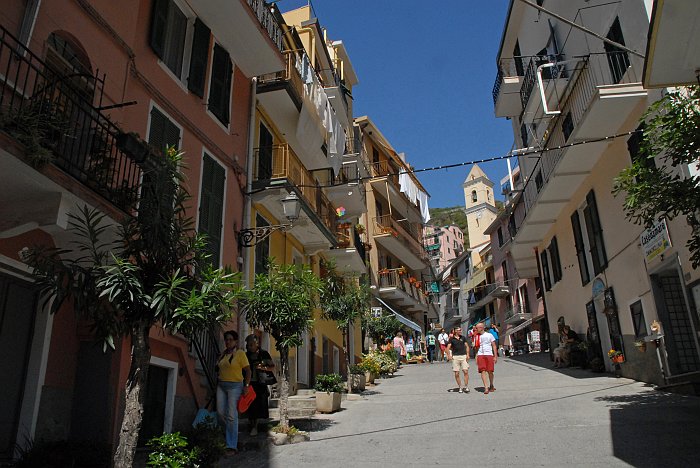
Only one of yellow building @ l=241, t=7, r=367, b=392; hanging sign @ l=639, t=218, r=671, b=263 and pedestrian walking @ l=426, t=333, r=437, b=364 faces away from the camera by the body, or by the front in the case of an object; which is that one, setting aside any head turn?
the pedestrian walking

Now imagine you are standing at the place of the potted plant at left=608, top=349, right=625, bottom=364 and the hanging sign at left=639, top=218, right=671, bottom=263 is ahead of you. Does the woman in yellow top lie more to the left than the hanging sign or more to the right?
right

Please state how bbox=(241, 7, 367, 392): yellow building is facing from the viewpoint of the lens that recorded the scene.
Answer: facing the viewer and to the right of the viewer

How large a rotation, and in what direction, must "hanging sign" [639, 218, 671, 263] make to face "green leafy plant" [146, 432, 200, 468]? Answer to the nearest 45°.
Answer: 0° — it already faces it

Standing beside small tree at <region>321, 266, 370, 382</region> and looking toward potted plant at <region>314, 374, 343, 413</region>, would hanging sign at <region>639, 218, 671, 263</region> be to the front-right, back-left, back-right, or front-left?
front-left

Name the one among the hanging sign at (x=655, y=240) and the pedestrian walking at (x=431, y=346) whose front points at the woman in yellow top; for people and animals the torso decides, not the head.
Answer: the hanging sign

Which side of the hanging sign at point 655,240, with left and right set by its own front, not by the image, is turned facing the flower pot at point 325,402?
front

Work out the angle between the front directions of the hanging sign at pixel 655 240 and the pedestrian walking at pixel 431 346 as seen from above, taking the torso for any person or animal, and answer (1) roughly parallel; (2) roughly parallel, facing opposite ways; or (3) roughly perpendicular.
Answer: roughly perpendicular

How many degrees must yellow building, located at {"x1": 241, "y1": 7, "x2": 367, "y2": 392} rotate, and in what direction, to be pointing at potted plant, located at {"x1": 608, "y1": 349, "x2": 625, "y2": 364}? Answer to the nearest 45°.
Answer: approximately 45° to its left

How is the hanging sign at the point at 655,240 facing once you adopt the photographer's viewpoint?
facing the viewer and to the left of the viewer

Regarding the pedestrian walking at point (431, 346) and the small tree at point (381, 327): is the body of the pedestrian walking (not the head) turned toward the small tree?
no

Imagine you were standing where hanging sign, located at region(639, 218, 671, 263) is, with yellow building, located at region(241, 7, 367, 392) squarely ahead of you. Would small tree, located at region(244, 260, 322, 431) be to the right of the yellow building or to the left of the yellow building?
left

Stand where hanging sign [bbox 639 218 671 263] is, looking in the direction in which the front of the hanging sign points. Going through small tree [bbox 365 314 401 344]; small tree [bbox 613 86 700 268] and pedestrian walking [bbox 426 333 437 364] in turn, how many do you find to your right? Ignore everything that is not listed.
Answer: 2

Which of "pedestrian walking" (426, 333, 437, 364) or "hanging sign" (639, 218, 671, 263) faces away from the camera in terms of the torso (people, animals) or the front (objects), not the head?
the pedestrian walking
